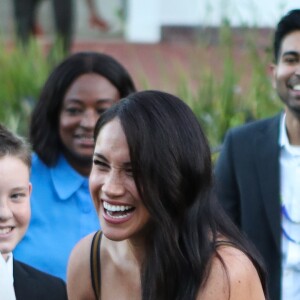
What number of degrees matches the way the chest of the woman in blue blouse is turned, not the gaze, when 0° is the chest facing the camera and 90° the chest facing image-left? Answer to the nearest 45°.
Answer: approximately 315°

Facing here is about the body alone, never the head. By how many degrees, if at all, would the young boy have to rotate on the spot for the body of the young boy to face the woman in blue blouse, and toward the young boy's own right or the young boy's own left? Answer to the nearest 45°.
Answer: approximately 180°

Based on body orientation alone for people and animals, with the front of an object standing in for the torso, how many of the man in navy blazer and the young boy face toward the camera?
2

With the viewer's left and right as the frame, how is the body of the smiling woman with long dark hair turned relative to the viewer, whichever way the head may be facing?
facing the viewer and to the left of the viewer

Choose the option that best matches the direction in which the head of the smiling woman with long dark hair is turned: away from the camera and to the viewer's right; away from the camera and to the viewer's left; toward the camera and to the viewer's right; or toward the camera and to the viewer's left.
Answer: toward the camera and to the viewer's left

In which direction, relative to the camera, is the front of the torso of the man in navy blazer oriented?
toward the camera

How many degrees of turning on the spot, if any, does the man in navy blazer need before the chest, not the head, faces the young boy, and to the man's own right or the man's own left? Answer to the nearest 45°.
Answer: approximately 45° to the man's own right

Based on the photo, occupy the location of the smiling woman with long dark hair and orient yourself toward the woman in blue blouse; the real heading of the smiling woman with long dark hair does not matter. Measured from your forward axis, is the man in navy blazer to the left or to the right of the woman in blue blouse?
right

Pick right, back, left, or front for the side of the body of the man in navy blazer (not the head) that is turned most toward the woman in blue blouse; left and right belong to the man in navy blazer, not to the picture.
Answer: right

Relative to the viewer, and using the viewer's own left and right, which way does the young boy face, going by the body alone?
facing the viewer
